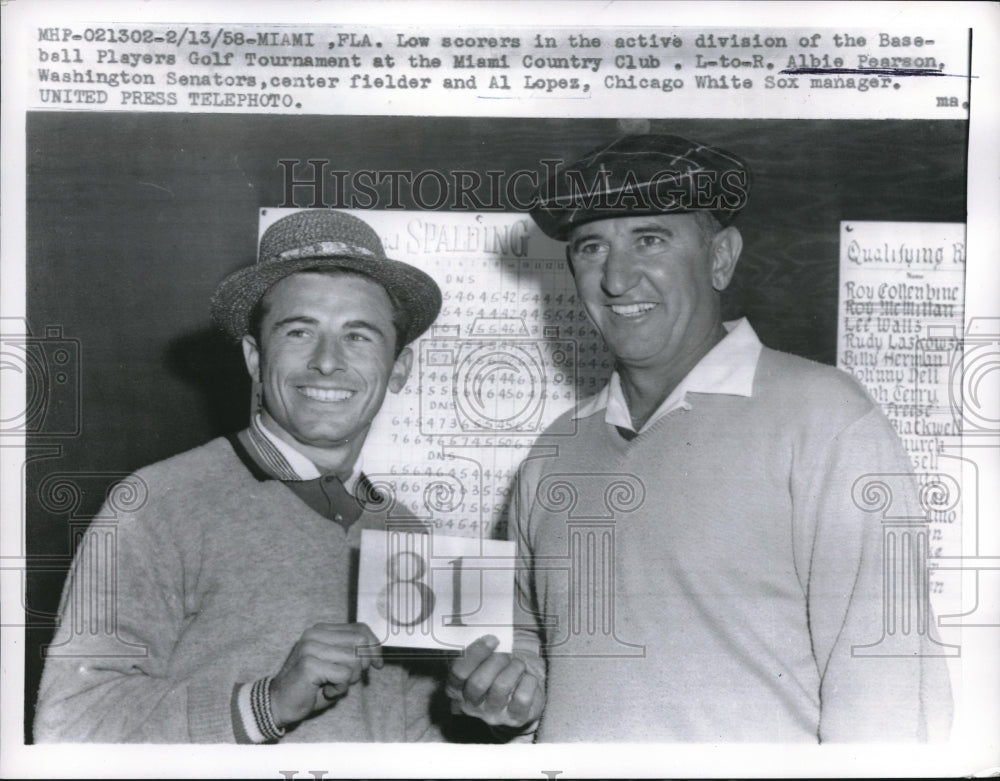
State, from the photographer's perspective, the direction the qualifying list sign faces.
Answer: facing the viewer

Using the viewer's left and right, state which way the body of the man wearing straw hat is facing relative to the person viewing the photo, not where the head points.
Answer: facing the viewer and to the right of the viewer

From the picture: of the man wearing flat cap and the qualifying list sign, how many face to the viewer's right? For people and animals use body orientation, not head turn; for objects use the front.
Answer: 0

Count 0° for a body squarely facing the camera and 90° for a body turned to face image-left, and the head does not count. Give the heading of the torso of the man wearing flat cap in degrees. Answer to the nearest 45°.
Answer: approximately 45°

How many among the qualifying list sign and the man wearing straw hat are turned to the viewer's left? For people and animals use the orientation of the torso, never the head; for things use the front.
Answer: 0

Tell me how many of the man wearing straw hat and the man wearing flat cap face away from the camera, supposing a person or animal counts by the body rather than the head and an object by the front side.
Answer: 0
